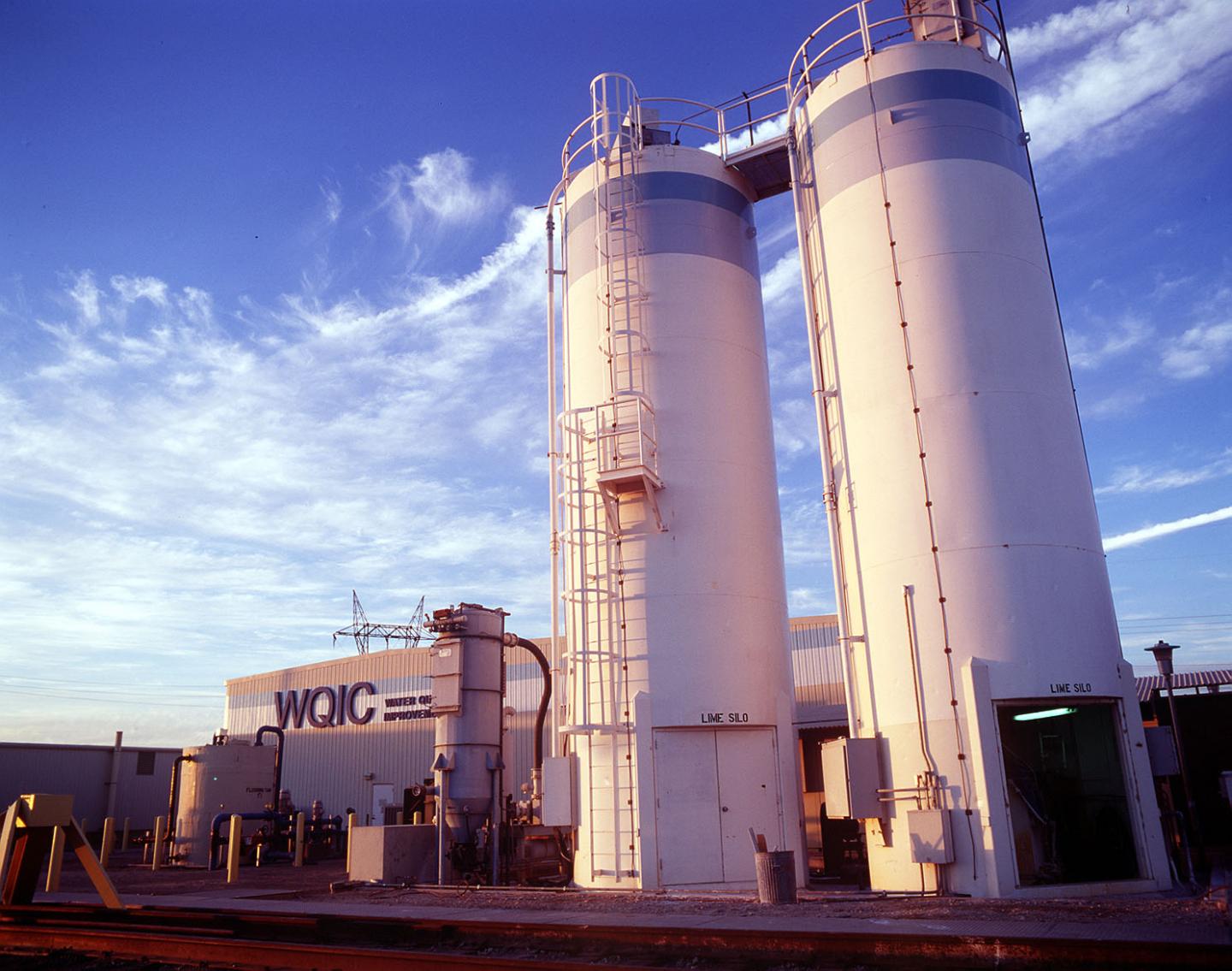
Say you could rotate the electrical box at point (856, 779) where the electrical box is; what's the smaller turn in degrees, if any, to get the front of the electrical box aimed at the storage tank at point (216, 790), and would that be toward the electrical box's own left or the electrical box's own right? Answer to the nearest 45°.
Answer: approximately 90° to the electrical box's own right

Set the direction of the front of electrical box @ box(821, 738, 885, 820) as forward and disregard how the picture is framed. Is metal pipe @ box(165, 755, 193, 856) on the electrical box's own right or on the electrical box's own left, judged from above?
on the electrical box's own right

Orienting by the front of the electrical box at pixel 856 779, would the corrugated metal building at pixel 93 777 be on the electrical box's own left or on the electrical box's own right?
on the electrical box's own right

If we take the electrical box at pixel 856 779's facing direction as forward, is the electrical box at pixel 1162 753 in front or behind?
behind

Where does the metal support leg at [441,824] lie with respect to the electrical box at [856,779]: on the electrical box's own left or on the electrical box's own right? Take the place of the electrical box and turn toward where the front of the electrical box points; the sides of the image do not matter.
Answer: on the electrical box's own right

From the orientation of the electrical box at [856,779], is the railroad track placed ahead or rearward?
ahead

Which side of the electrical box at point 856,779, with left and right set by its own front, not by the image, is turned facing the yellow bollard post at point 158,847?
right

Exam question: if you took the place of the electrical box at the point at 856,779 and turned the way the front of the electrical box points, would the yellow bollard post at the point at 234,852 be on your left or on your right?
on your right

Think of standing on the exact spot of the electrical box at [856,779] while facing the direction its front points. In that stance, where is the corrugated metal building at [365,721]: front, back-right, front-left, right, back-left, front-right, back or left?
right

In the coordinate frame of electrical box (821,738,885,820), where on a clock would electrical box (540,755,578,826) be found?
electrical box (540,755,578,826) is roughly at 2 o'clock from electrical box (821,738,885,820).

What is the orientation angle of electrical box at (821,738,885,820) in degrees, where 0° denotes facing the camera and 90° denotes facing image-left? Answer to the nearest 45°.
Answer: approximately 45°
